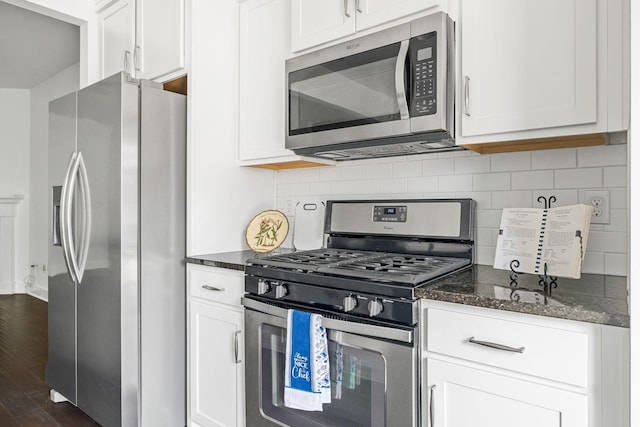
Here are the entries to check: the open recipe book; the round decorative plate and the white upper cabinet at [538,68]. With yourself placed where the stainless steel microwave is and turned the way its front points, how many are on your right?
1

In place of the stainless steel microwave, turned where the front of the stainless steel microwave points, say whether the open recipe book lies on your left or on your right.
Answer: on your left

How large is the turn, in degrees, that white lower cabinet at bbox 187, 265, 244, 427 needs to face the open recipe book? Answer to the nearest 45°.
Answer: approximately 90° to its left

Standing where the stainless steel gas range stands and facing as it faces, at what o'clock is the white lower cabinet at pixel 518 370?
The white lower cabinet is roughly at 9 o'clock from the stainless steel gas range.

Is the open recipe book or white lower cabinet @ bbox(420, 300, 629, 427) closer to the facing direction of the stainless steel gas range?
the white lower cabinet

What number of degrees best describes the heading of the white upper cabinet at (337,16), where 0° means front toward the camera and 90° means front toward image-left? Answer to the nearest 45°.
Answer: approximately 45°

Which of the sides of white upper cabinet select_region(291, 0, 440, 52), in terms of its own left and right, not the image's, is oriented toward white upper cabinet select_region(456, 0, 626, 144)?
left

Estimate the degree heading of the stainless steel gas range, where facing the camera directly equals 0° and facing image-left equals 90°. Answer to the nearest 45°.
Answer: approximately 45°
